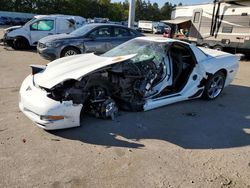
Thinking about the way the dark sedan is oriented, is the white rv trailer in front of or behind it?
behind

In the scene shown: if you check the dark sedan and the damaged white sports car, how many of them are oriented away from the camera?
0

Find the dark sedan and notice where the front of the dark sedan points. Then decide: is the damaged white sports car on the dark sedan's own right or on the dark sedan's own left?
on the dark sedan's own left

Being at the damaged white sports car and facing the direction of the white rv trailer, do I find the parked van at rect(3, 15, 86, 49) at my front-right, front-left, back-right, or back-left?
front-left

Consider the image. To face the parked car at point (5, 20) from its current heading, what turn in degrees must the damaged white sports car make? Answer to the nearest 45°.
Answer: approximately 90° to its right

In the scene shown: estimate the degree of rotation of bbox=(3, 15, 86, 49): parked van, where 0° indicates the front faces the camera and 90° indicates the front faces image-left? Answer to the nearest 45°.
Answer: approximately 90°

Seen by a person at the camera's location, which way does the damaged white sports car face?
facing the viewer and to the left of the viewer

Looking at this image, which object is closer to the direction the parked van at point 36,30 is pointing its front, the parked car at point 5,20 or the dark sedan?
the parked car

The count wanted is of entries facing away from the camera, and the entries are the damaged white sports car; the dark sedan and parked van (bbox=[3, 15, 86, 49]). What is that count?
0

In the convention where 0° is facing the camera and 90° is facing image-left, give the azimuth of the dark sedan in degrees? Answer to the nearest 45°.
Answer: approximately 45°

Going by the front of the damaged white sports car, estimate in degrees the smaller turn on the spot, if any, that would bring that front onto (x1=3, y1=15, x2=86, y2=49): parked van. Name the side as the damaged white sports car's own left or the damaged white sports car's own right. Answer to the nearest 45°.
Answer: approximately 90° to the damaged white sports car's own right

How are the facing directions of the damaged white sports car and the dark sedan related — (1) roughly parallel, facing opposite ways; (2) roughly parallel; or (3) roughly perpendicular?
roughly parallel

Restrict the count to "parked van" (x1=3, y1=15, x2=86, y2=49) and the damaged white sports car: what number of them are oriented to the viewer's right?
0

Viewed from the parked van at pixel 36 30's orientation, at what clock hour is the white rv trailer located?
The white rv trailer is roughly at 6 o'clock from the parked van.
